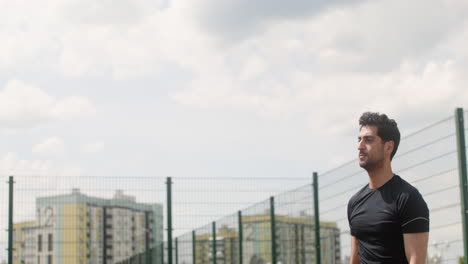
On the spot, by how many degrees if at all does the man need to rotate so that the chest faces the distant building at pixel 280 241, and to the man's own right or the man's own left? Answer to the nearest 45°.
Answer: approximately 135° to the man's own right

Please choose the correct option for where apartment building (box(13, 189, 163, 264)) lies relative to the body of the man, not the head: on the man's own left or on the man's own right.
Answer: on the man's own right

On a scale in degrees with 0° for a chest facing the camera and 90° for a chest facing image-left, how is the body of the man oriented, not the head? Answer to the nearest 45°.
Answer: approximately 45°

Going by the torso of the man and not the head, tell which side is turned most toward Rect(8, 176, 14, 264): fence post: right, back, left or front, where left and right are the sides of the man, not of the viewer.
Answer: right

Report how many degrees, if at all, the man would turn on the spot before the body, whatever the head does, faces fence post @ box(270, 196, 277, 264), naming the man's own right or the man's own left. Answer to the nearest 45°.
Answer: approximately 135° to the man's own right
